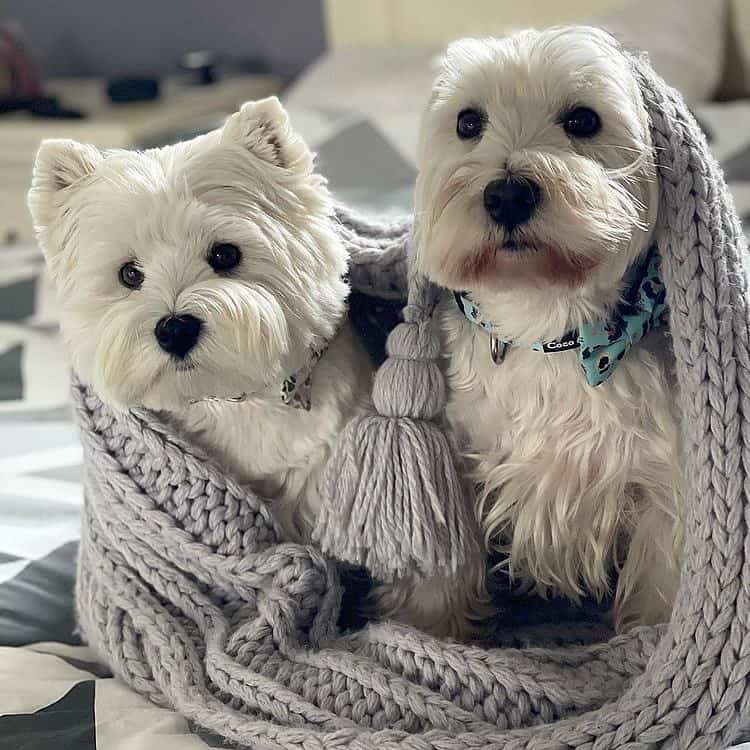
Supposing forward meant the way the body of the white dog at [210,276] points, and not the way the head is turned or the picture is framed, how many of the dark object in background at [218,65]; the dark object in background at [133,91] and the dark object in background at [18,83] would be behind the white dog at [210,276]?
3

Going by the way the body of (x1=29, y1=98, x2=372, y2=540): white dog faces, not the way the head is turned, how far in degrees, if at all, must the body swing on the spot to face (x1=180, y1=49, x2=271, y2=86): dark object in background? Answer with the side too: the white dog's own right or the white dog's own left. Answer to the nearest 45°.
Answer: approximately 180°

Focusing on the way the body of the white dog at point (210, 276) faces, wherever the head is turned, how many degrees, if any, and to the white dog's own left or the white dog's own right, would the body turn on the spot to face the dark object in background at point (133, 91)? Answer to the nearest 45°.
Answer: approximately 180°

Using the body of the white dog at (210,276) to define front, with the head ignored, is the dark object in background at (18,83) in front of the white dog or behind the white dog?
behind

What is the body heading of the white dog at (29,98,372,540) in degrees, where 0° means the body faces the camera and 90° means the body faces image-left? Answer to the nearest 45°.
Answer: approximately 0°

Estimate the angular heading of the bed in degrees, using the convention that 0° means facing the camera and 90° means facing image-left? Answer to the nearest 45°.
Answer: approximately 0°
